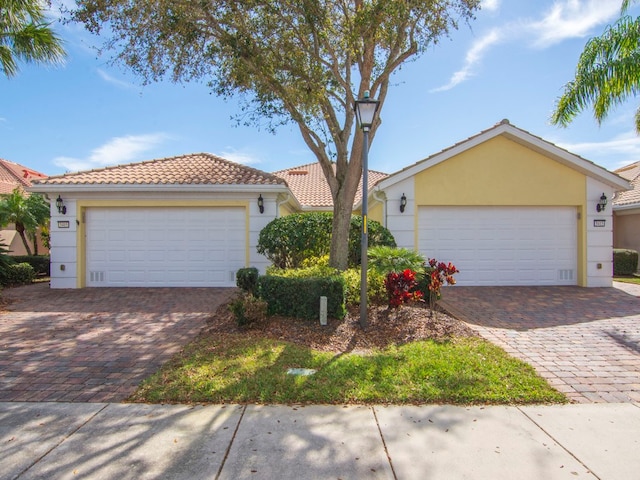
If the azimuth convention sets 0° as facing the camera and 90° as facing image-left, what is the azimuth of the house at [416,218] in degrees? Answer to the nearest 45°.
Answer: approximately 0°

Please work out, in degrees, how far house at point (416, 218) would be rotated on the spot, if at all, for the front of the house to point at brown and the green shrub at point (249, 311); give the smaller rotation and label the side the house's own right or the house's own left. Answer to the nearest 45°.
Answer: approximately 45° to the house's own right

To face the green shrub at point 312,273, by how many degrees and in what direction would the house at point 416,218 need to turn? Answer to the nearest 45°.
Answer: approximately 45° to its right

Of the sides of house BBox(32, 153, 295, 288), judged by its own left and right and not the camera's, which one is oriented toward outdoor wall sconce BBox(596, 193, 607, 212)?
left

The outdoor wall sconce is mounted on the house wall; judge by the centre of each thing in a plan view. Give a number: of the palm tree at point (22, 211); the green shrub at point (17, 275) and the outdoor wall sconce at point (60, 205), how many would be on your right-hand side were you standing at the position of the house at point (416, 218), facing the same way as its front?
3

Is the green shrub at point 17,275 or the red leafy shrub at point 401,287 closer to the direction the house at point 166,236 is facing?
the red leafy shrub

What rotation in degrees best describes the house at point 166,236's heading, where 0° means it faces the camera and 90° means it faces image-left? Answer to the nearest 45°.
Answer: approximately 0°

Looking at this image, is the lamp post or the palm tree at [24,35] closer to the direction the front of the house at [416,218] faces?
the lamp post

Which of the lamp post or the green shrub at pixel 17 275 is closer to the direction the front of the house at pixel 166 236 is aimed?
the lamp post

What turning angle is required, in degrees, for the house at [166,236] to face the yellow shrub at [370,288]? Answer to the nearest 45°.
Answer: approximately 45° to its left

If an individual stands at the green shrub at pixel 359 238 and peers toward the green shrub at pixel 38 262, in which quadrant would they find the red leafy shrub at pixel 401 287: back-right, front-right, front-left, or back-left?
back-left
